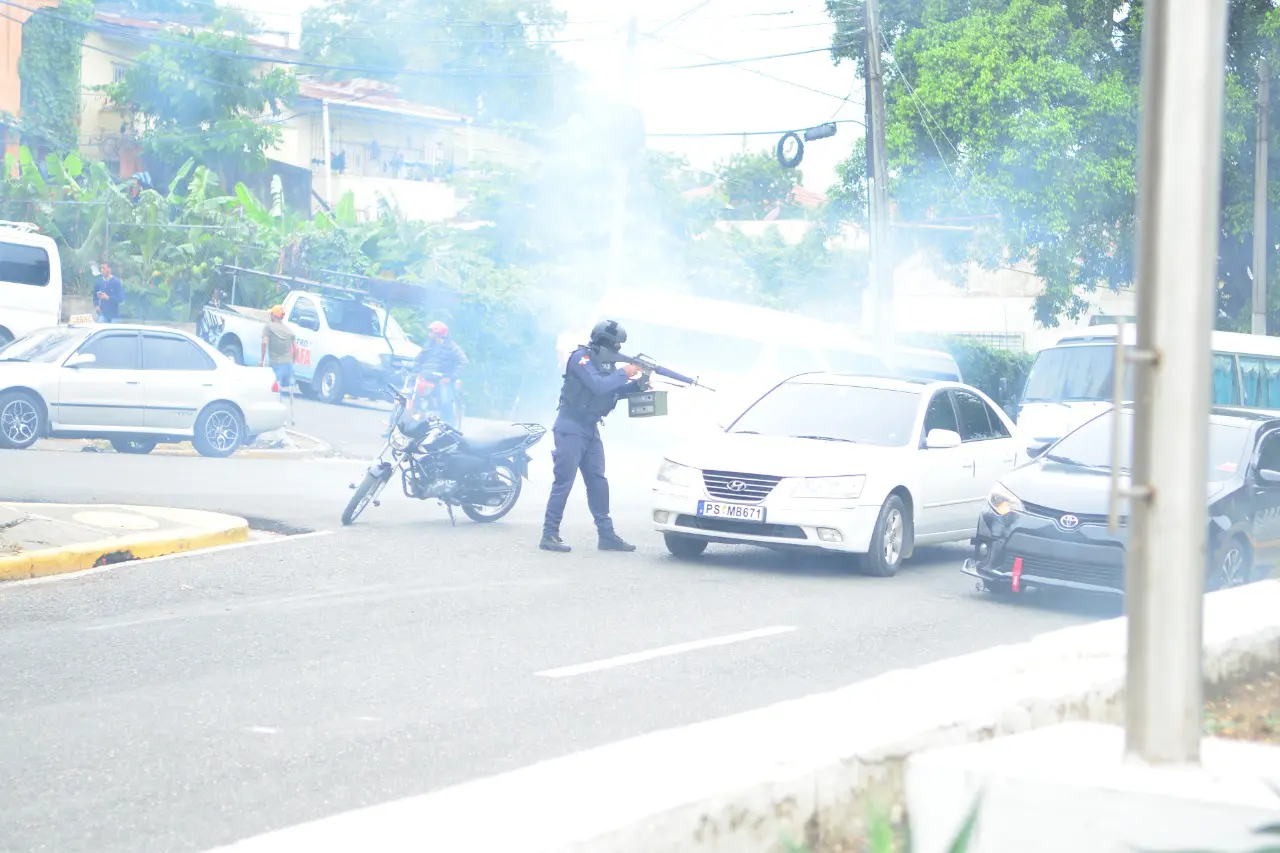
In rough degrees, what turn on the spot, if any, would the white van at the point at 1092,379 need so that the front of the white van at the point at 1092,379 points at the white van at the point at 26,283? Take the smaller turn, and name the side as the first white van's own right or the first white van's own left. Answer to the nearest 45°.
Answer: approximately 45° to the first white van's own right

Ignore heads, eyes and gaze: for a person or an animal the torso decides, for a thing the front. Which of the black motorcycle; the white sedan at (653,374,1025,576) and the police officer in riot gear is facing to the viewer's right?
the police officer in riot gear

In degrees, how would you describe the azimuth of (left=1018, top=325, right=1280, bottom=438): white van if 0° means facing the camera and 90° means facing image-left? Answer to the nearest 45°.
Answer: approximately 45°

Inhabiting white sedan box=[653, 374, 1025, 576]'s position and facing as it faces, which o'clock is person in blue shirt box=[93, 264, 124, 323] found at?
The person in blue shirt is roughly at 3 o'clock from the white sedan.

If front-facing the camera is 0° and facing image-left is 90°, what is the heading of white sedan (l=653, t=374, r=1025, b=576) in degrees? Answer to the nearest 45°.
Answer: approximately 45°

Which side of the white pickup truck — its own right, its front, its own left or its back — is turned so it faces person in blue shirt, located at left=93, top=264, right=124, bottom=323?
back

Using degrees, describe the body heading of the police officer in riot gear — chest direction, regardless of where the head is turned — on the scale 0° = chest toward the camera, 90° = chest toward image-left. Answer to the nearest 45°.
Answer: approximately 270°
